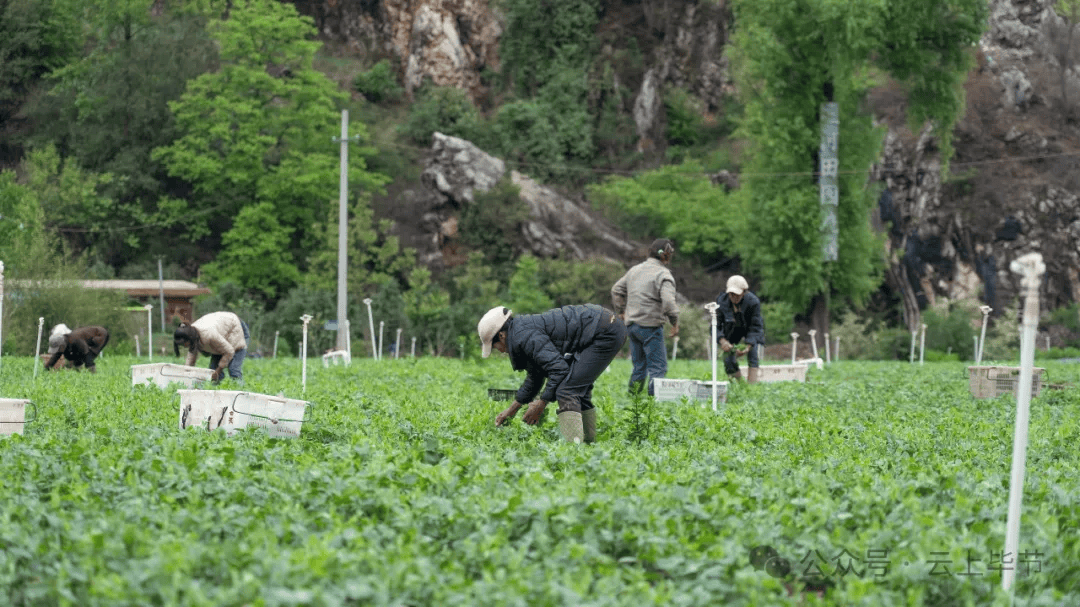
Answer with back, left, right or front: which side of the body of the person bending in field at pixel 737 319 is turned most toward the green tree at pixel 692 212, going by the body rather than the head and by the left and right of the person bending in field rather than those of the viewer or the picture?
back

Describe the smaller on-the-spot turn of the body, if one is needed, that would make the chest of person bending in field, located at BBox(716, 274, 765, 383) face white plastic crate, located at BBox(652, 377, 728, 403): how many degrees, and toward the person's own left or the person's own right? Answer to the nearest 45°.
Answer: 0° — they already face it

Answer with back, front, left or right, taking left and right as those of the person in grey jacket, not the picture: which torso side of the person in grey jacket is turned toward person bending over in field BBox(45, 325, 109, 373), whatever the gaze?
left

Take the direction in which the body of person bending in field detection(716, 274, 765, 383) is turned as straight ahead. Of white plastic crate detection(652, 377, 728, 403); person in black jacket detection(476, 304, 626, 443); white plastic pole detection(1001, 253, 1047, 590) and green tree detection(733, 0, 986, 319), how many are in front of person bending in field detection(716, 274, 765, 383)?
3

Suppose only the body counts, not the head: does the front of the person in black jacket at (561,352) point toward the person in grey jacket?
no

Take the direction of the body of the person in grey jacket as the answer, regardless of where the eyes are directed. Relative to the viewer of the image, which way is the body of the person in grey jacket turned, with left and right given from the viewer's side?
facing away from the viewer and to the right of the viewer

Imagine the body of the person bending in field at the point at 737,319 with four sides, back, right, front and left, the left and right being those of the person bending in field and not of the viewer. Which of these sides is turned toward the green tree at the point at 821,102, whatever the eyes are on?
back

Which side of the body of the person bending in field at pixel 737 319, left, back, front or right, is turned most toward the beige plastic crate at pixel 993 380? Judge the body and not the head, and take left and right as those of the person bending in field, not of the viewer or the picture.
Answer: left

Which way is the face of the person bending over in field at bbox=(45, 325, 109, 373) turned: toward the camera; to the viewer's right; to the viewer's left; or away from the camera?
to the viewer's left

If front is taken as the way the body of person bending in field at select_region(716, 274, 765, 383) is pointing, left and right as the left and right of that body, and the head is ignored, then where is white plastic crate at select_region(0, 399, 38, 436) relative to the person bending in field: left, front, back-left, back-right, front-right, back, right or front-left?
front-right

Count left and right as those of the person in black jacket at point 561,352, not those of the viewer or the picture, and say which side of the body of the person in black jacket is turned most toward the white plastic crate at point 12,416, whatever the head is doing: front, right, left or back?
front

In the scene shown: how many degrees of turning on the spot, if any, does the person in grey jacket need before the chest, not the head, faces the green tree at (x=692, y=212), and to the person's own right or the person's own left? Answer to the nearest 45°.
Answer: approximately 45° to the person's own left

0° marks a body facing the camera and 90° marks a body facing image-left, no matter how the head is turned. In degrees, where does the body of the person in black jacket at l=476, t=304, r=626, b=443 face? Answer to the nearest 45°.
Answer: approximately 90°

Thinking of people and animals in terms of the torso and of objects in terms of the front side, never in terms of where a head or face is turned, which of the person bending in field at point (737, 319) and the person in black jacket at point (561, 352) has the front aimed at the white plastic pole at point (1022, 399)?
the person bending in field

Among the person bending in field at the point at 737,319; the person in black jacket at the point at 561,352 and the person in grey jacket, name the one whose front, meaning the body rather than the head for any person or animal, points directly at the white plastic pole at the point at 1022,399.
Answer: the person bending in field

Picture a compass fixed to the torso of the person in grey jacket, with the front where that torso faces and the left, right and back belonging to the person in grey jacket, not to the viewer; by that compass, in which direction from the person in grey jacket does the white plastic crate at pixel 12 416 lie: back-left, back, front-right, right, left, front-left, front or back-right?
back

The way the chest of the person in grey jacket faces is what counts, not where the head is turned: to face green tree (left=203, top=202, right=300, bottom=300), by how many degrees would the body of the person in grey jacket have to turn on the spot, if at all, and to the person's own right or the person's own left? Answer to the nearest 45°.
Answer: approximately 90° to the person's own left

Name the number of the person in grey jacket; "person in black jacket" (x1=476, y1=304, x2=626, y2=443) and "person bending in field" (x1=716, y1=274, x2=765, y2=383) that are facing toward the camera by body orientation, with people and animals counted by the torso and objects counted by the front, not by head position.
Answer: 1

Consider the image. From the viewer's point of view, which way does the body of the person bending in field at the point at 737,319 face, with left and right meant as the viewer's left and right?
facing the viewer

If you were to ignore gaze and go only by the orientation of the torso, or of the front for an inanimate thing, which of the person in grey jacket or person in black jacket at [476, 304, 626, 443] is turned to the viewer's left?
the person in black jacket

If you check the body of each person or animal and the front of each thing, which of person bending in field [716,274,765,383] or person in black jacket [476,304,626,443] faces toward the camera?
the person bending in field
